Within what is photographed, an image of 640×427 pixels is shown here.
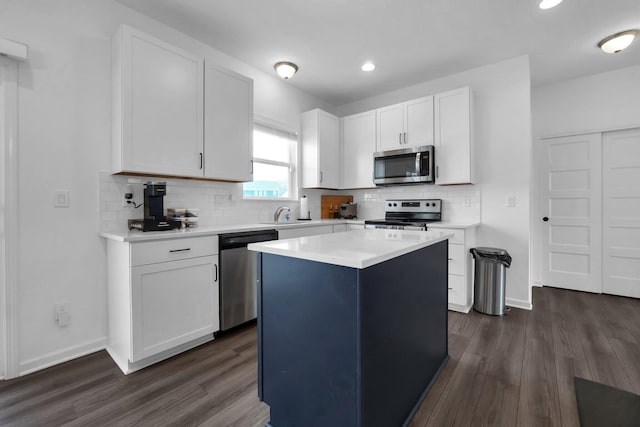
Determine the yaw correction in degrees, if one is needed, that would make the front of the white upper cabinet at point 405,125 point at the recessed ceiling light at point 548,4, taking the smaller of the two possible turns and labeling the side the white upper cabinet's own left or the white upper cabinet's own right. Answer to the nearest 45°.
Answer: approximately 90° to the white upper cabinet's own left

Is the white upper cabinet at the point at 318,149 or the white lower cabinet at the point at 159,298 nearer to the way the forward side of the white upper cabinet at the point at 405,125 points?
the white lower cabinet

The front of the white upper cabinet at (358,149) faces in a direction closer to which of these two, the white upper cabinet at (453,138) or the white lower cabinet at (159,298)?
the white lower cabinet

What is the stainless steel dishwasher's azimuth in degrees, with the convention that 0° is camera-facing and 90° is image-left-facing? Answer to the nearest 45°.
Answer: approximately 315°

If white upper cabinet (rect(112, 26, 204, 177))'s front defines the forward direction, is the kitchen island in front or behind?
in front

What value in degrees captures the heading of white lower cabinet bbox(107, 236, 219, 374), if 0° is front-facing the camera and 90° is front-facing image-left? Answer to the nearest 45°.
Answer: approximately 315°

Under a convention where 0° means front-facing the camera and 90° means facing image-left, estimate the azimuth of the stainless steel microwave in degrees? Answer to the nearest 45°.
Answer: approximately 45°

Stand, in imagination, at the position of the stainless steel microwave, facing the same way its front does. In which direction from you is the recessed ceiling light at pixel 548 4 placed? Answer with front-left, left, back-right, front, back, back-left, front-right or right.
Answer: left

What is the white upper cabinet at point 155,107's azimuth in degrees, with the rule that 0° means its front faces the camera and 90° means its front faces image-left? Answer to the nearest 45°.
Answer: approximately 315°

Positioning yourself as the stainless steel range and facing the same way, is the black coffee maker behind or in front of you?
in front

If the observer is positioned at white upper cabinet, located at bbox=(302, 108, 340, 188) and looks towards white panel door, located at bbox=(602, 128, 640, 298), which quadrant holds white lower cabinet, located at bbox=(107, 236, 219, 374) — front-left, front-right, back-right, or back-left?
back-right
